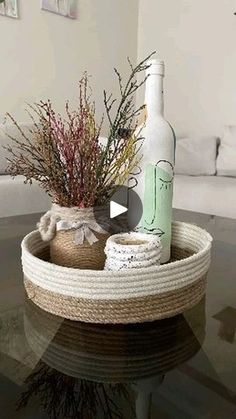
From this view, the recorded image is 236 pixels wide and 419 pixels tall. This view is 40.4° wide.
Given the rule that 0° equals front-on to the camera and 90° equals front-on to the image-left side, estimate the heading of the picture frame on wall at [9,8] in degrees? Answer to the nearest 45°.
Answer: approximately 315°

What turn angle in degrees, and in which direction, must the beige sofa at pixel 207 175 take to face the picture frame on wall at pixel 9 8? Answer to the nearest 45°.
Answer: approximately 45° to its right

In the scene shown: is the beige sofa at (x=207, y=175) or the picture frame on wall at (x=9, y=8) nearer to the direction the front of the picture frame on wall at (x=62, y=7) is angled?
the beige sofa

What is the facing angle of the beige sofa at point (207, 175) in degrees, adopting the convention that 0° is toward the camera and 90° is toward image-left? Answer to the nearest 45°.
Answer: approximately 45°

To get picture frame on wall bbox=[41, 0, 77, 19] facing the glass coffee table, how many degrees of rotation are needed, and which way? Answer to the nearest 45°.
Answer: approximately 45° to its right

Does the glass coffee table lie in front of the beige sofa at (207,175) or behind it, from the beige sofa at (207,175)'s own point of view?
in front
